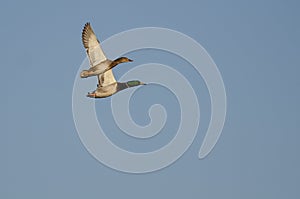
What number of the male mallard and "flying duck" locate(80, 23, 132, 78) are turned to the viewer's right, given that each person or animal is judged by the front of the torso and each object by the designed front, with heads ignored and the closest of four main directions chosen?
2

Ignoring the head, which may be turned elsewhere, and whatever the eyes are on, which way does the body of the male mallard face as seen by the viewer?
to the viewer's right

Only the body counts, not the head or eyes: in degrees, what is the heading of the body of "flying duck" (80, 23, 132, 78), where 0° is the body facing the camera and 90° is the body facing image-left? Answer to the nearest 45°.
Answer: approximately 270°

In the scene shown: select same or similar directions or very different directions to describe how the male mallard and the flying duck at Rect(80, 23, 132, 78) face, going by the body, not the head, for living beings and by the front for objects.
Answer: same or similar directions
